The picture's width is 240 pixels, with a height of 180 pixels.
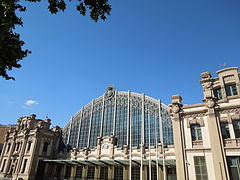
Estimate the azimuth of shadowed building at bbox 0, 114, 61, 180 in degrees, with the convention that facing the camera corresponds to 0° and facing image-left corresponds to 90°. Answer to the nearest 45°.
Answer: approximately 45°

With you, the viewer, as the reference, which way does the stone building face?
facing the viewer and to the left of the viewer
